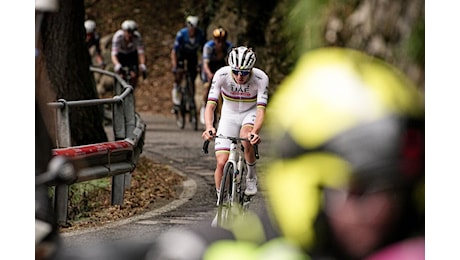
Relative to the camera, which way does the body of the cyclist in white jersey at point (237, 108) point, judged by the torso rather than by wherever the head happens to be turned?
toward the camera

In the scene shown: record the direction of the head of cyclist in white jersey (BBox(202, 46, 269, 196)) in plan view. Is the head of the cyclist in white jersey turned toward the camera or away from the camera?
toward the camera

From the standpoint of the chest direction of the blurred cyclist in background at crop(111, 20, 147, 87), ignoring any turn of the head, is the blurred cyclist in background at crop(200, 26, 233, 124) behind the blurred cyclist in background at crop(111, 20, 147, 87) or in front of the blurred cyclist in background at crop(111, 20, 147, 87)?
in front

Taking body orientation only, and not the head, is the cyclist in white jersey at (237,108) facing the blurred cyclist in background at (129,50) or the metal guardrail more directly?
the metal guardrail

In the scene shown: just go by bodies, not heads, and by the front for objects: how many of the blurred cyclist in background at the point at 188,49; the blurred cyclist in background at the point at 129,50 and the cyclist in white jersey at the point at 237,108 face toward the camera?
3

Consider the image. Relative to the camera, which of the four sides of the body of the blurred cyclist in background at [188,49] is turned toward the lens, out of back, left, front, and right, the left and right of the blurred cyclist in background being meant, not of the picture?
front

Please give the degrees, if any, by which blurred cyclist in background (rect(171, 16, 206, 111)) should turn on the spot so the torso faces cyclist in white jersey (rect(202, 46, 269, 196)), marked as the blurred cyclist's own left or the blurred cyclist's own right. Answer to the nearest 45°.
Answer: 0° — they already face them

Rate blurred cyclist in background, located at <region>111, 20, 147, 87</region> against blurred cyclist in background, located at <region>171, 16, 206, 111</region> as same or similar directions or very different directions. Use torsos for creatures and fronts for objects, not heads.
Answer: same or similar directions

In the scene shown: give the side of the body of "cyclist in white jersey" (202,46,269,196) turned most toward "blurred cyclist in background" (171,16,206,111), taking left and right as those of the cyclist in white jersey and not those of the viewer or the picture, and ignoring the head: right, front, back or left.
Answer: back

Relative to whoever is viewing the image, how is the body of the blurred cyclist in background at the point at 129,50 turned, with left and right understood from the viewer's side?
facing the viewer

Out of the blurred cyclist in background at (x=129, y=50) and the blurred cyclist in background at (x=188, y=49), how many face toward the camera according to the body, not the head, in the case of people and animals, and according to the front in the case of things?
2
